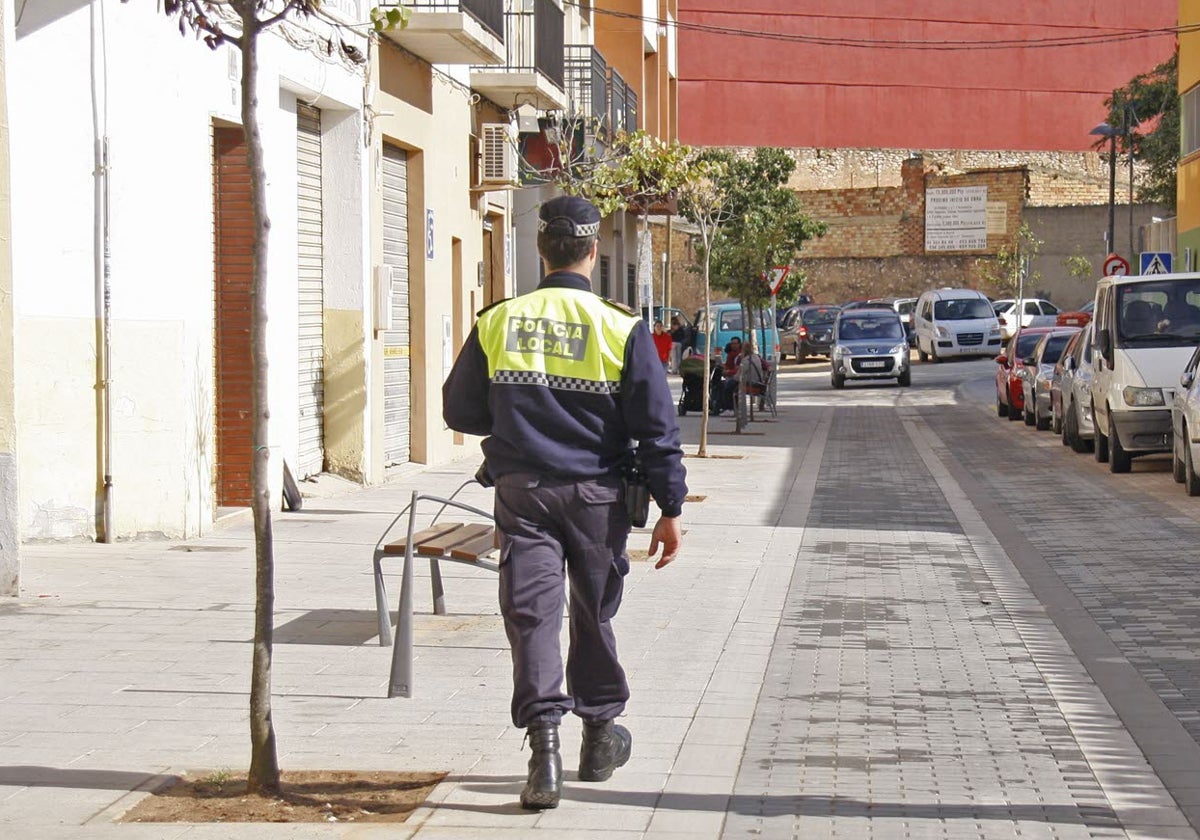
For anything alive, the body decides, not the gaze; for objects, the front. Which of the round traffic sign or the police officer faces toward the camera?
the round traffic sign

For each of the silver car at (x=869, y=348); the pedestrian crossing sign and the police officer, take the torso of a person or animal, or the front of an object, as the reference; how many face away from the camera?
1

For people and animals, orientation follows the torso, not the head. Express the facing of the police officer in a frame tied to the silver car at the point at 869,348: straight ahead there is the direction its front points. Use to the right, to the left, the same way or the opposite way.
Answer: the opposite way

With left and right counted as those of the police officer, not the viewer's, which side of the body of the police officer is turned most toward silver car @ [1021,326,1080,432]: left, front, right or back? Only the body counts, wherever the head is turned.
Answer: front

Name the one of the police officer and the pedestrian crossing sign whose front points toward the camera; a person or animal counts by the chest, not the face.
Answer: the pedestrian crossing sign

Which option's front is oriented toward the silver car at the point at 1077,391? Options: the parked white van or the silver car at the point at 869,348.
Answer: the silver car at the point at 869,348

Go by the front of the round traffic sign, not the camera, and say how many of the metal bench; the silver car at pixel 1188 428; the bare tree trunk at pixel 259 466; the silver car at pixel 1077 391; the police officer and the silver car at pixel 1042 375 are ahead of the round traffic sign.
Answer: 6

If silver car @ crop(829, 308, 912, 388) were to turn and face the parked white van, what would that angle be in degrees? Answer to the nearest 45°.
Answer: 0° — it already faces it

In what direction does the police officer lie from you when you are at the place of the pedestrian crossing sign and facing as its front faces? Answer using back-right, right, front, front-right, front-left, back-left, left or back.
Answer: front

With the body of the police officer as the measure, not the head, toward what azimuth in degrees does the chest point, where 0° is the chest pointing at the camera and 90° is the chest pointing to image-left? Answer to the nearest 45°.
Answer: approximately 180°

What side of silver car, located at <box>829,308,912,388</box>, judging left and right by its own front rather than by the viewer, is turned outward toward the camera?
front

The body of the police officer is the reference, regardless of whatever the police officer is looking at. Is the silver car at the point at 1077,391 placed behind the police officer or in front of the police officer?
in front

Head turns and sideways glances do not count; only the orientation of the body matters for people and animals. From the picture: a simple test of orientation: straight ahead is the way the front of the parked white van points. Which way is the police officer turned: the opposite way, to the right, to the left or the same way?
the opposite way

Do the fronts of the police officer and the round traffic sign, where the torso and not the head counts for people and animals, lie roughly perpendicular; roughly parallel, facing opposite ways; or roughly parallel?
roughly parallel, facing opposite ways

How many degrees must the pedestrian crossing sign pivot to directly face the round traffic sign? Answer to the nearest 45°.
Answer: approximately 90° to its right

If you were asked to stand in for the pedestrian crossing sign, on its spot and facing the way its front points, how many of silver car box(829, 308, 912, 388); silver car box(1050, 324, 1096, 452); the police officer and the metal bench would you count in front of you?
3

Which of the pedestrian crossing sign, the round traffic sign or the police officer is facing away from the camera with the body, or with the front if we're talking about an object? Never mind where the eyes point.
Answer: the police officer

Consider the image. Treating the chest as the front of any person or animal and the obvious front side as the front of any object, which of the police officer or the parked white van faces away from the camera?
the police officer

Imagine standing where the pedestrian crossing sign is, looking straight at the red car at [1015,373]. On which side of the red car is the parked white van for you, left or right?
left
